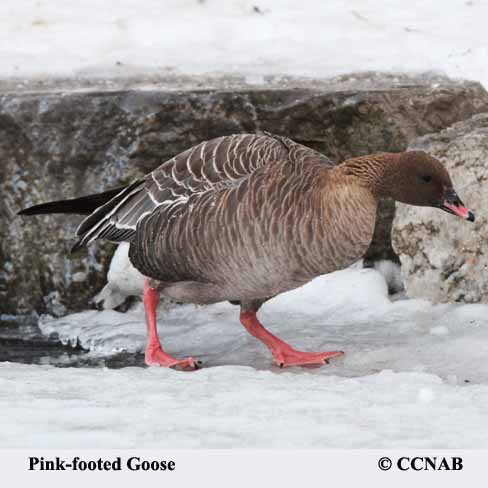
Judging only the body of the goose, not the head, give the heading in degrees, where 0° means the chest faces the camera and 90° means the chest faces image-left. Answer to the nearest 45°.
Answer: approximately 270°
